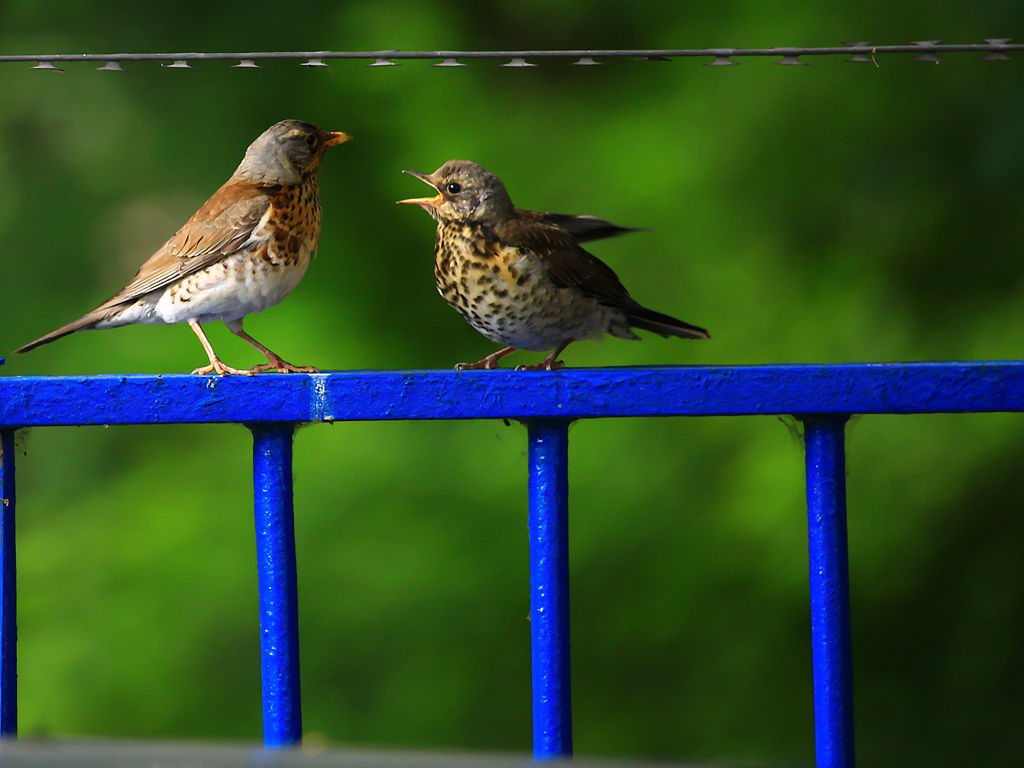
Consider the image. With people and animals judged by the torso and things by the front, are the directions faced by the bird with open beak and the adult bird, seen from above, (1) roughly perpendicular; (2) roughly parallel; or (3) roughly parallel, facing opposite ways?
roughly parallel, facing opposite ways

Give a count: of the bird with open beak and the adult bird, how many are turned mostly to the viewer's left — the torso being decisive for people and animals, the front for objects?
1

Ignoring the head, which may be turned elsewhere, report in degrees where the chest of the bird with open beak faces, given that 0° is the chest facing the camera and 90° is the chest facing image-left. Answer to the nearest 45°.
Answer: approximately 90°

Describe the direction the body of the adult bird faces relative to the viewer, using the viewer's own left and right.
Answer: facing to the right of the viewer
